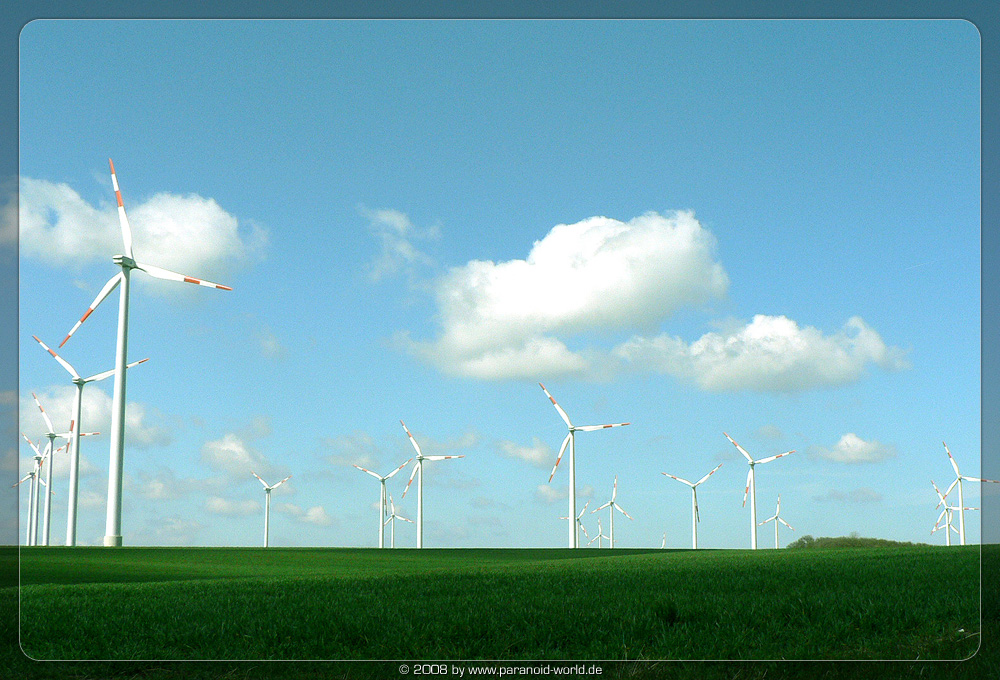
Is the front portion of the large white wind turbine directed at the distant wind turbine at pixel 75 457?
no
